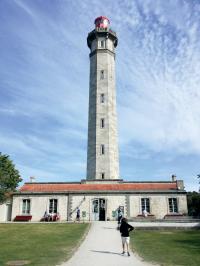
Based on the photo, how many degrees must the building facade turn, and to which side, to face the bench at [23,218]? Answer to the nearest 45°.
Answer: approximately 90° to its right

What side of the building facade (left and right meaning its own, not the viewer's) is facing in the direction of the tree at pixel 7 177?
right

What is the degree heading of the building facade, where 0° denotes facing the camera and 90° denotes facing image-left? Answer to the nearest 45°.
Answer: approximately 0°
